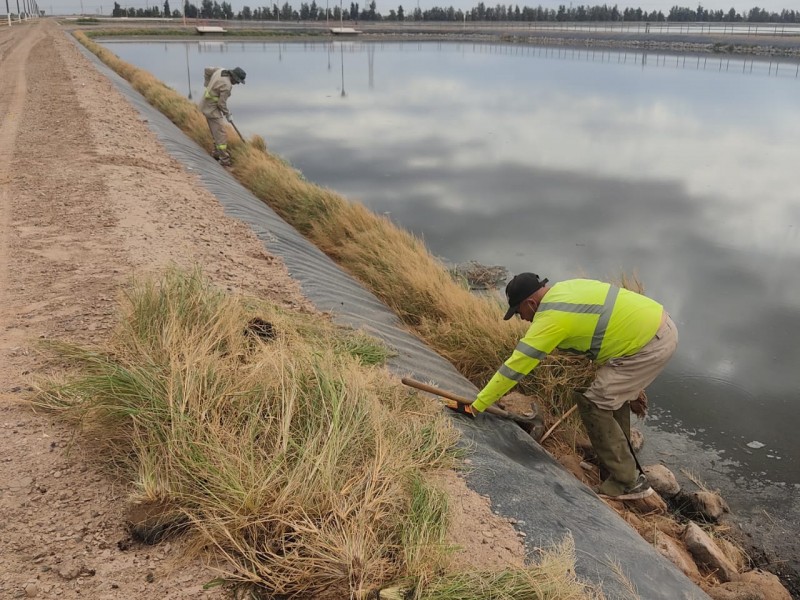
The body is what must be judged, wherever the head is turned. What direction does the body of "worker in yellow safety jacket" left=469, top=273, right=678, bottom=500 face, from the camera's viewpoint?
to the viewer's left

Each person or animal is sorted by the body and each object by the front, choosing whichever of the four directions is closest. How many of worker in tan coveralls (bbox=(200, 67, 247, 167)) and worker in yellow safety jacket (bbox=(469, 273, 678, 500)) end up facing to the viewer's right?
1

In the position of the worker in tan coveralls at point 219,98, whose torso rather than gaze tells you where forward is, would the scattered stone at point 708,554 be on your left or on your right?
on your right

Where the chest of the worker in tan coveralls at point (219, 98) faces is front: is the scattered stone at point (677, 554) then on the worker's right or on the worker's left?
on the worker's right

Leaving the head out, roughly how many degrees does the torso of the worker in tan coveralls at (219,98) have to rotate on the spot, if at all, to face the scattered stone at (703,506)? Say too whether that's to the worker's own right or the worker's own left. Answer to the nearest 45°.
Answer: approximately 90° to the worker's own right

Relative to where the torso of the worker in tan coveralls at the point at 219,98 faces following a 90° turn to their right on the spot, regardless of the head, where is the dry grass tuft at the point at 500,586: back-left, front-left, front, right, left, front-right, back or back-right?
front

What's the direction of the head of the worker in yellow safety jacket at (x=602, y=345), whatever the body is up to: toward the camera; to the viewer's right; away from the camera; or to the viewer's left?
to the viewer's left

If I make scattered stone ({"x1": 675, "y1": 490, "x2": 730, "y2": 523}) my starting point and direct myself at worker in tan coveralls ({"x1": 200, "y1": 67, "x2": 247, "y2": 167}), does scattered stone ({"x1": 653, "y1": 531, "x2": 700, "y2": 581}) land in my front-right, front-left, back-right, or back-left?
back-left

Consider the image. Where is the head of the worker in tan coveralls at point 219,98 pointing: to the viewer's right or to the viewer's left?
to the viewer's right

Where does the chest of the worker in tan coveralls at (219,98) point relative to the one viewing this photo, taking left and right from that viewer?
facing to the right of the viewer

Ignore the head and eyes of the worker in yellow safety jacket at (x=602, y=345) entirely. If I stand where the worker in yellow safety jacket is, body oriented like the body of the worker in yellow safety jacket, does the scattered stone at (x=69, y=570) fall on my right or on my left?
on my left

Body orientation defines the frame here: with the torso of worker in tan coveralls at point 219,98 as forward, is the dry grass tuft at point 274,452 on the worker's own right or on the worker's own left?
on the worker's own right

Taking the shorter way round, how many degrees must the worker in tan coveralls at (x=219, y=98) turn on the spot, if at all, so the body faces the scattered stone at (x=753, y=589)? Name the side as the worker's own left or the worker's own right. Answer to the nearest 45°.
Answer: approximately 90° to the worker's own right

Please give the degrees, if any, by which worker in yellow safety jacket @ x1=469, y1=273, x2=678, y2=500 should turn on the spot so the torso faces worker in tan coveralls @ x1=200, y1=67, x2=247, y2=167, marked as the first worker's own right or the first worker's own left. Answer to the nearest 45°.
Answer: approximately 45° to the first worker's own right
